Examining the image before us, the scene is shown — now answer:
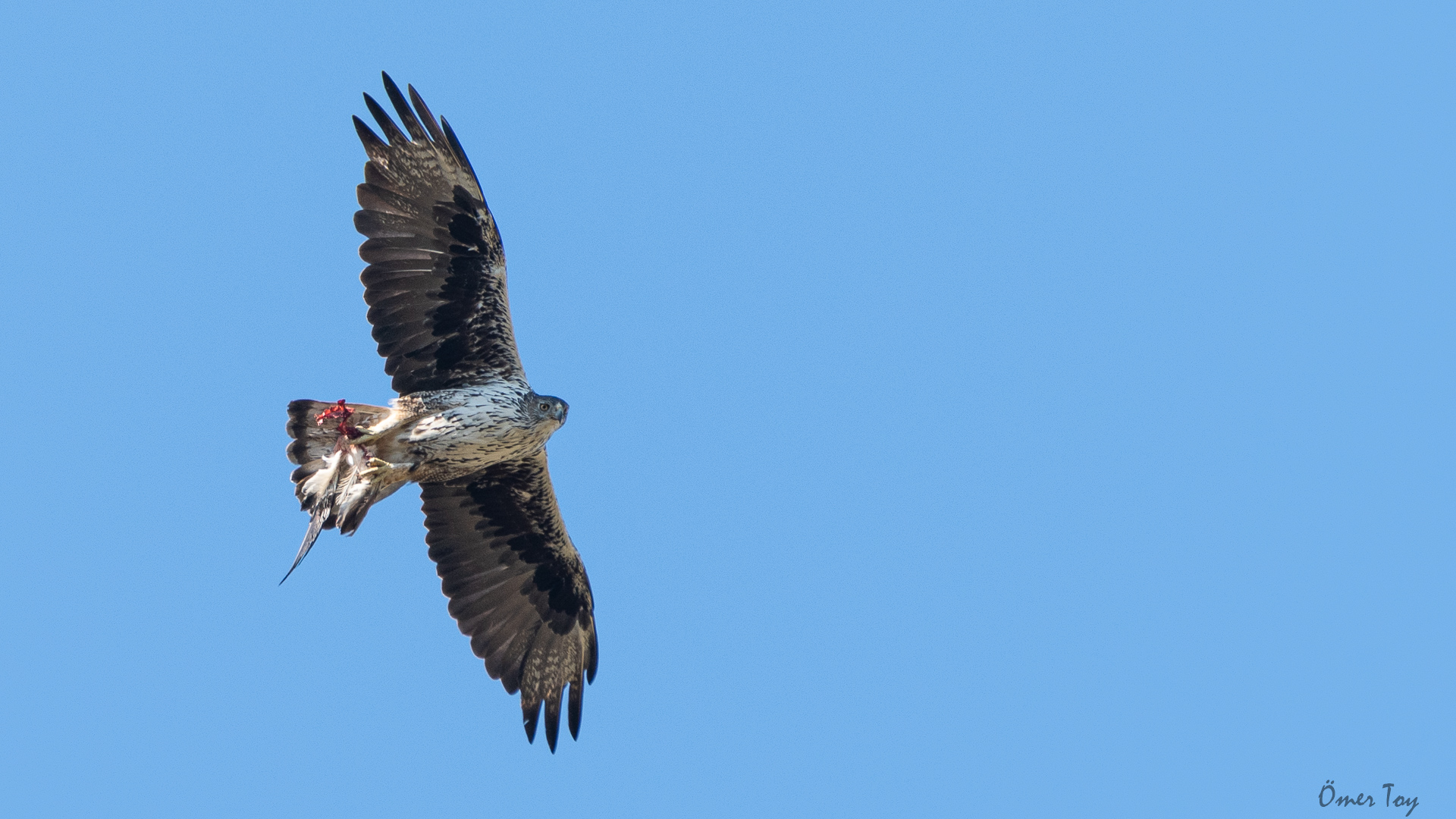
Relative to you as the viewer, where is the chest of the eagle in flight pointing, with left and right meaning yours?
facing to the right of the viewer
